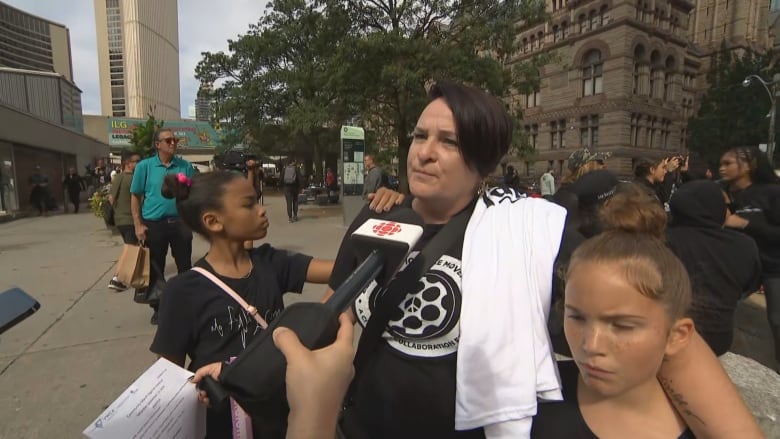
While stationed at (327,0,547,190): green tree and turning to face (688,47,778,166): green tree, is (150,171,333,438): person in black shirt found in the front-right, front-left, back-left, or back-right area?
back-right

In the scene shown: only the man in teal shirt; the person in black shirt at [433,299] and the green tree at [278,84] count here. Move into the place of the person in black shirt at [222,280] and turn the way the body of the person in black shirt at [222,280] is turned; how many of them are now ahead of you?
1

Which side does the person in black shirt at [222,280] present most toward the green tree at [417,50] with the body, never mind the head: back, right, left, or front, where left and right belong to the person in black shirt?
left

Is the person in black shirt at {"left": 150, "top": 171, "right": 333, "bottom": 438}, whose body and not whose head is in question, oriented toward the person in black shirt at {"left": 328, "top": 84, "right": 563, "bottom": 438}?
yes

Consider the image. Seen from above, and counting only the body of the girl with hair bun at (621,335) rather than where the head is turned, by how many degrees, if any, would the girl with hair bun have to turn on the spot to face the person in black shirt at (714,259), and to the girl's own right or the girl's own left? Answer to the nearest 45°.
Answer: approximately 135° to the girl's own right

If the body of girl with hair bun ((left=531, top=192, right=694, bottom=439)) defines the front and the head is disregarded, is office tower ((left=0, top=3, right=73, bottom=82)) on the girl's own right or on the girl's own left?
on the girl's own right

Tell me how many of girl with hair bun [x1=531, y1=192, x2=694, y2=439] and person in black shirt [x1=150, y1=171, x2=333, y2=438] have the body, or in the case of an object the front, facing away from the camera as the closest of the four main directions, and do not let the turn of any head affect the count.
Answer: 0

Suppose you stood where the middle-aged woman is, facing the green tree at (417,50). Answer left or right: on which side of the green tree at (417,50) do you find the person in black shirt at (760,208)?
right

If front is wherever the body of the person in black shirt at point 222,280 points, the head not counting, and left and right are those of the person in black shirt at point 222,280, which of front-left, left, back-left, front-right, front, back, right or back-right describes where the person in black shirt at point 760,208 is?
front-left

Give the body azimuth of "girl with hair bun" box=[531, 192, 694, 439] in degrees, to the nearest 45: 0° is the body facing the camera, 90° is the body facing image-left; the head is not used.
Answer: approximately 45°

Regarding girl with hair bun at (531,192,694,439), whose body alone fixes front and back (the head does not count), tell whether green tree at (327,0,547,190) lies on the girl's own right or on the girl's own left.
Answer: on the girl's own right

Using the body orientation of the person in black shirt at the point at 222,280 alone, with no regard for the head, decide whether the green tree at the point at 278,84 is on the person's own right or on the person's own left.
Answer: on the person's own left

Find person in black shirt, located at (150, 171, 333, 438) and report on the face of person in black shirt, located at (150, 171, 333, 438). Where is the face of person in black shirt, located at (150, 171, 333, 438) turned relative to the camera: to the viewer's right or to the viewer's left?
to the viewer's right

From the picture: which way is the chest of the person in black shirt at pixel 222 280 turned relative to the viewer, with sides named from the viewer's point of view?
facing the viewer and to the right of the viewer

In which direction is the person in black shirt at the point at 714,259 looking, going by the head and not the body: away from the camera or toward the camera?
away from the camera

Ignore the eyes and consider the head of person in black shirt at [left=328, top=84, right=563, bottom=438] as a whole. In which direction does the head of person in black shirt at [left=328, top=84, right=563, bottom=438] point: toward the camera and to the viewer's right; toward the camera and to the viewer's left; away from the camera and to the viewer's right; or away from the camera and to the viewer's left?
toward the camera and to the viewer's left
